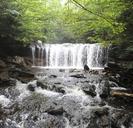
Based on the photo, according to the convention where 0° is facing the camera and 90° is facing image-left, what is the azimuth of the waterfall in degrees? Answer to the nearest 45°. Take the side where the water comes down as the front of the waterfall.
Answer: approximately 0°

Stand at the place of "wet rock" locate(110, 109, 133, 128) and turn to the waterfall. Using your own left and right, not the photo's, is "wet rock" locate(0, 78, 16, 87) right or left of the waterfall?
left

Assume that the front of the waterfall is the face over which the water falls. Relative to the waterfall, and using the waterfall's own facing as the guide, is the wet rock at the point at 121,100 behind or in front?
in front

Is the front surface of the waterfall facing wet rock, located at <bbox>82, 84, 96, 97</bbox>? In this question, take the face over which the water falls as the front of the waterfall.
yes

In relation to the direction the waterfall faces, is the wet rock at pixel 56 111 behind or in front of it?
in front

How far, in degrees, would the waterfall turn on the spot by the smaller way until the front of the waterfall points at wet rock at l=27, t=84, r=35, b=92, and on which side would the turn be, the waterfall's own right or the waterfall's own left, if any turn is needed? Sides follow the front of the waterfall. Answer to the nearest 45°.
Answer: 0° — it already faces it

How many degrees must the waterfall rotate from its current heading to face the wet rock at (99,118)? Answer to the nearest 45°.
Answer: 0° — it already faces it

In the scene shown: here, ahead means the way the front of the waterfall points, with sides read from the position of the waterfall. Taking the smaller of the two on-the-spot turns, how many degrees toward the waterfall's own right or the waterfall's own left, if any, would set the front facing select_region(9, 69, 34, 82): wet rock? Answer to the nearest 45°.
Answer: approximately 45° to the waterfall's own right
